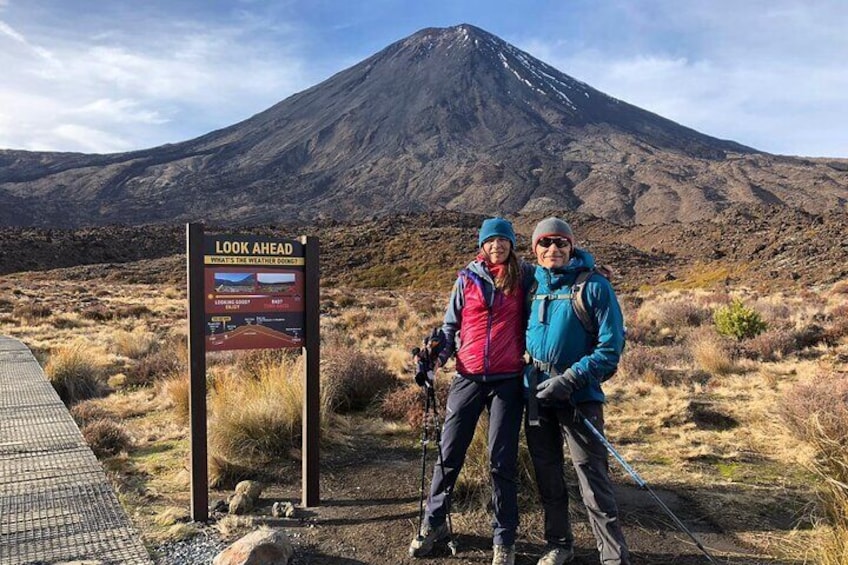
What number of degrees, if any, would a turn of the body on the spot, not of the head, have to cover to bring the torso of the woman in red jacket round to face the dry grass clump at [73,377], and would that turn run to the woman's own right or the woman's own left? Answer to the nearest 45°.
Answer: approximately 135° to the woman's own right

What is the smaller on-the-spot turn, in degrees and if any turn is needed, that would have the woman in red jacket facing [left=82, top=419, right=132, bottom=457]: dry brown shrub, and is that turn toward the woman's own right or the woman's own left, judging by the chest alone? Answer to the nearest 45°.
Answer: approximately 135° to the woman's own right

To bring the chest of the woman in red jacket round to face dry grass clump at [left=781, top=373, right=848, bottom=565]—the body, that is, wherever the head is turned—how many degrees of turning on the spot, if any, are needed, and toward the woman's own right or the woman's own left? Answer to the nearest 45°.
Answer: approximately 90° to the woman's own left

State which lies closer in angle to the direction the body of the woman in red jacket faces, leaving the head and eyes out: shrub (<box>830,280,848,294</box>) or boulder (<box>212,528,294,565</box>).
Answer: the boulder

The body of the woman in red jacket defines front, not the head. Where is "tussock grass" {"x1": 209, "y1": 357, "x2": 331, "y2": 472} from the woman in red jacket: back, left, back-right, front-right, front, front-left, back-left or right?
back-right

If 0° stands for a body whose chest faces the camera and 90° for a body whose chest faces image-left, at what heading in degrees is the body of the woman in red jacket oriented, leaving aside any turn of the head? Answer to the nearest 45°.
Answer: approximately 0°

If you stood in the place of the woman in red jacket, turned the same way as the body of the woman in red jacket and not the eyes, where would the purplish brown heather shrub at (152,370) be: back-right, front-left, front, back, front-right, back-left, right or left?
back-right

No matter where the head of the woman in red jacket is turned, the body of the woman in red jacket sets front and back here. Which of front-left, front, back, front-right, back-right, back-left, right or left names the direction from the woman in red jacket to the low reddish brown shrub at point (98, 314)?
back-right

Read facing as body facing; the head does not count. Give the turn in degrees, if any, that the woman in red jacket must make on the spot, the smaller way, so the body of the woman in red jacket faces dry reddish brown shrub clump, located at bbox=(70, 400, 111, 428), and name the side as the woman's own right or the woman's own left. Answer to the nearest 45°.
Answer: approximately 135° to the woman's own right
